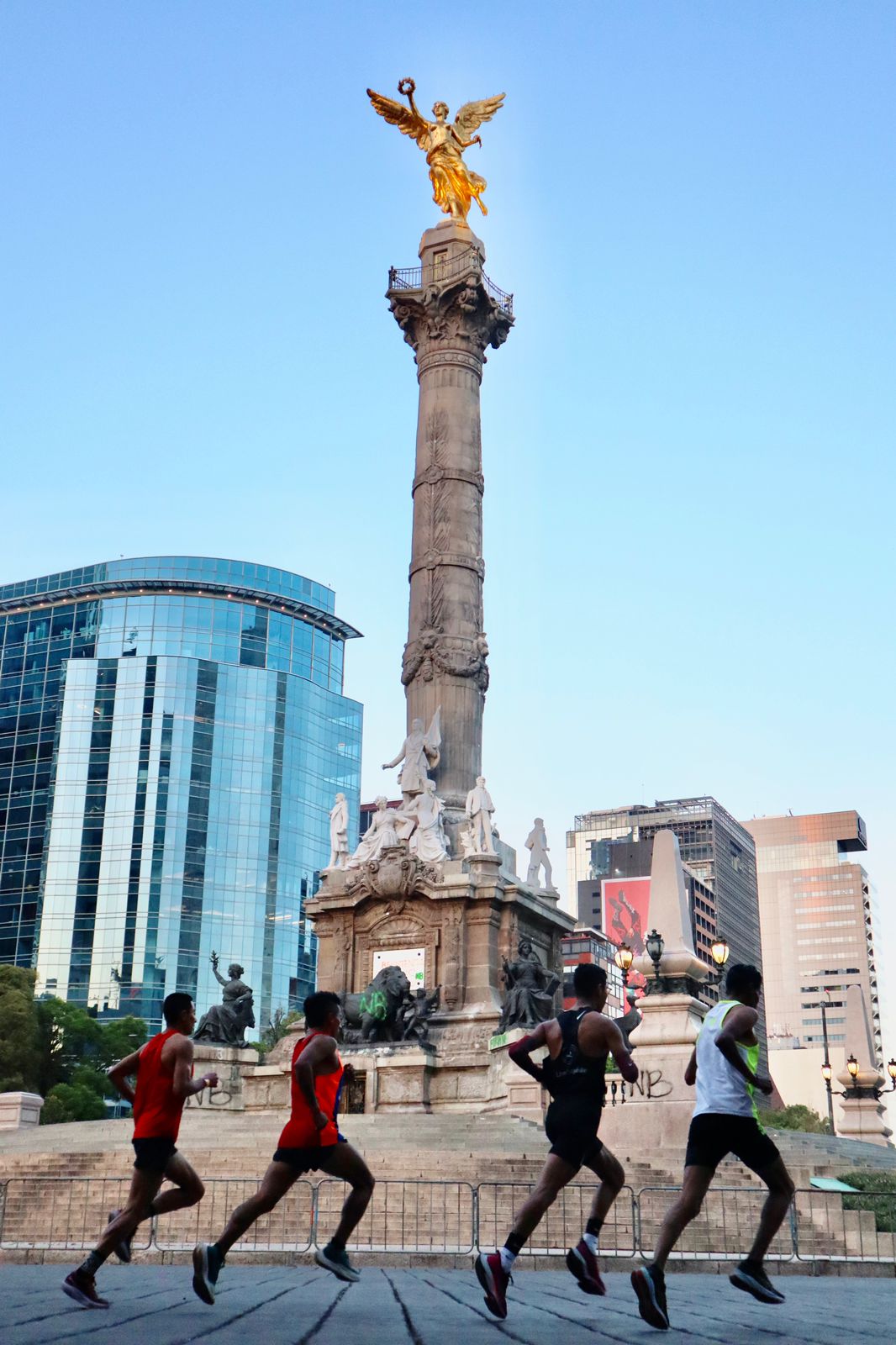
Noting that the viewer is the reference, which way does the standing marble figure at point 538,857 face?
facing the viewer and to the right of the viewer

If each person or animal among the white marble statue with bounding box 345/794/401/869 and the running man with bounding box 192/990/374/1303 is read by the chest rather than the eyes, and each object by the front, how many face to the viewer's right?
1

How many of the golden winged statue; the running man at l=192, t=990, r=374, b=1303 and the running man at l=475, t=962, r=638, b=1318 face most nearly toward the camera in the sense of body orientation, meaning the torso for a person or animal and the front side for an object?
1

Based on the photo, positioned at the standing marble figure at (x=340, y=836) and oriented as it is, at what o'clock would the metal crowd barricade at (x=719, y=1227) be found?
The metal crowd barricade is roughly at 10 o'clock from the standing marble figure.

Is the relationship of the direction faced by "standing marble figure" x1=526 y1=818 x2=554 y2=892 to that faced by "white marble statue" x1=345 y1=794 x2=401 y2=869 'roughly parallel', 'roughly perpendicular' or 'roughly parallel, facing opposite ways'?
roughly perpendicular

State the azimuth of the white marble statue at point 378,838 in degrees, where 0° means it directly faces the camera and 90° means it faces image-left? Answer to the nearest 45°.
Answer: approximately 45°

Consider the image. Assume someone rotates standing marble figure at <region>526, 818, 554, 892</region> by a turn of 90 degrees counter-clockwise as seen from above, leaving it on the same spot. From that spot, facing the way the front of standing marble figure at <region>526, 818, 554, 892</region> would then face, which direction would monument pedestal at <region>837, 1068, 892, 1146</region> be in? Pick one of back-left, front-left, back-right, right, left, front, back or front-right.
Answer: front-right

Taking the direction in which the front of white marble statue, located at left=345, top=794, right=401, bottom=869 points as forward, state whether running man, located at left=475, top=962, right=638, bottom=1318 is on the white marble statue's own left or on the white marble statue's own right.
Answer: on the white marble statue's own left

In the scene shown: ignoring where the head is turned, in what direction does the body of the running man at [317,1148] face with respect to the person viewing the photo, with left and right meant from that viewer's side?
facing to the right of the viewer
